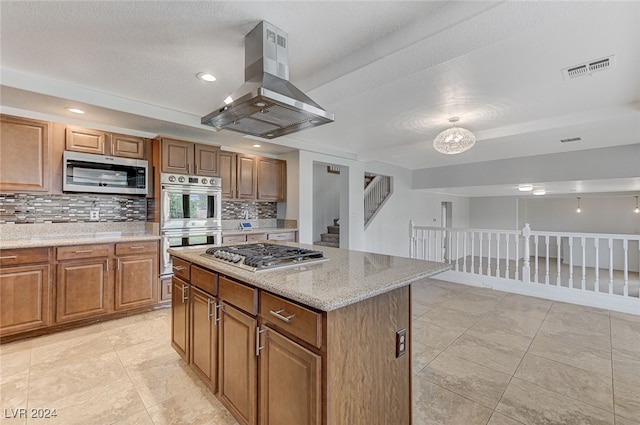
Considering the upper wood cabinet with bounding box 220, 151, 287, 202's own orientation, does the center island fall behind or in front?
in front

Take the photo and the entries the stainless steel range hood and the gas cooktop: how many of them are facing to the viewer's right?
0

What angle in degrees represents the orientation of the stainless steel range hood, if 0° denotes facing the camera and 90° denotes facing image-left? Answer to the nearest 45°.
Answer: approximately 45°

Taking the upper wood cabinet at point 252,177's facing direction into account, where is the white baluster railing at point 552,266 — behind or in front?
in front

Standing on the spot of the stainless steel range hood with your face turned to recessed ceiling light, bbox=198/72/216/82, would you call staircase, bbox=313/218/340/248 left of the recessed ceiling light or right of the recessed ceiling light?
right

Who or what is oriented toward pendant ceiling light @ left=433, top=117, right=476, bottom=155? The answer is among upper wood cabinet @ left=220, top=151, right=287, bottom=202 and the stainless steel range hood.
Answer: the upper wood cabinet

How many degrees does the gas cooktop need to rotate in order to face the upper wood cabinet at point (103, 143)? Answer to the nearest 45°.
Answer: approximately 90° to its right

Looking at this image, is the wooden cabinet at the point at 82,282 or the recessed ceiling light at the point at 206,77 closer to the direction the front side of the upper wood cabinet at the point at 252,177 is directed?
the recessed ceiling light

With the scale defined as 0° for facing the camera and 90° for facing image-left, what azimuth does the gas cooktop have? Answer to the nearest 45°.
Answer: approximately 45°

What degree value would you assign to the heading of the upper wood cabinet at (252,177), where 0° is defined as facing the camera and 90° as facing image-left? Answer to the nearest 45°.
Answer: approximately 315°

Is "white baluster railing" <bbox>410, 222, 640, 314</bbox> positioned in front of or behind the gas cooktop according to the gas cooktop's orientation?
behind
